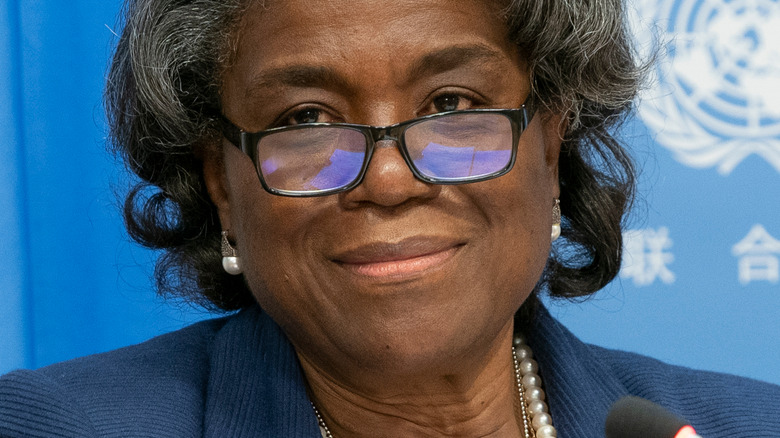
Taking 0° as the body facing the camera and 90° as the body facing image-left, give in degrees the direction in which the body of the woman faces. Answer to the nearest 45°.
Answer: approximately 0°
